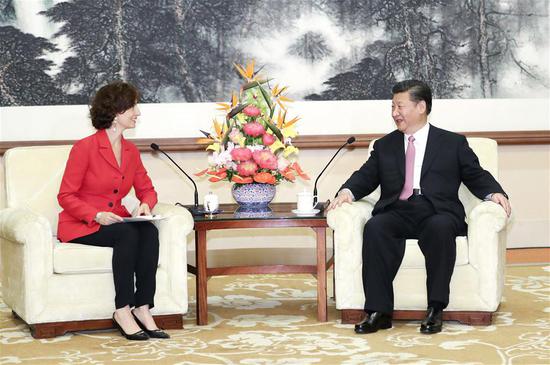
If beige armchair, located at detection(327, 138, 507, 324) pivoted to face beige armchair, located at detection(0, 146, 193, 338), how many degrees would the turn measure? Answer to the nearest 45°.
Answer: approximately 90° to its right

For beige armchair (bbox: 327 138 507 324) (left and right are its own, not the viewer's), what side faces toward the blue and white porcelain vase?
right

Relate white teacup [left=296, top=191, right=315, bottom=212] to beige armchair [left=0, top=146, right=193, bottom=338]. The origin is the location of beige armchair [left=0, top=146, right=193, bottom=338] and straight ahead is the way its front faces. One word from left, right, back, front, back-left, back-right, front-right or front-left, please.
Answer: front-left

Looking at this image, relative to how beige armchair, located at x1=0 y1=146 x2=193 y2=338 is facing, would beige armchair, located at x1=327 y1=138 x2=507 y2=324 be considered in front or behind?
in front

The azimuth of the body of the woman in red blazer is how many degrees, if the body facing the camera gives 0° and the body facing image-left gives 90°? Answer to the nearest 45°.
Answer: approximately 315°

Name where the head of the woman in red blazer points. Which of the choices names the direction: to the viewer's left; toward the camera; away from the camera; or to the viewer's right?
to the viewer's right

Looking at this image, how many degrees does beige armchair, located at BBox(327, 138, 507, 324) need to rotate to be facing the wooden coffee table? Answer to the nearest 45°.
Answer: approximately 90° to its right

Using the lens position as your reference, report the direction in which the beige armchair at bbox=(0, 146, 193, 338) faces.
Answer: facing the viewer and to the right of the viewer

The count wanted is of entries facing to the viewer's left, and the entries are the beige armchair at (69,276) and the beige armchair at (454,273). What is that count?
0
